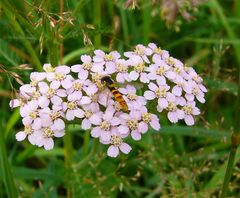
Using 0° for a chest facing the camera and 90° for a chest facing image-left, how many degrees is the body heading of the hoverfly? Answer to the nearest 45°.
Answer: approximately 135°
